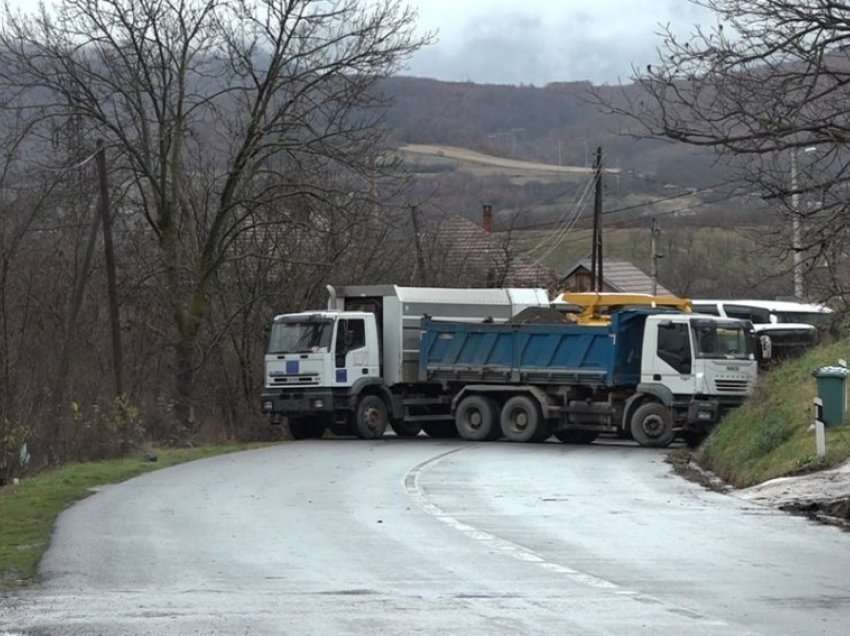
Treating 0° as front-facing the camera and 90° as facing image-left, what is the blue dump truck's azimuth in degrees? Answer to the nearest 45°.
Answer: approximately 315°

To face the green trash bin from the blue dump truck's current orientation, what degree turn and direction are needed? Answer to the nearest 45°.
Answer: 0° — it already faces it

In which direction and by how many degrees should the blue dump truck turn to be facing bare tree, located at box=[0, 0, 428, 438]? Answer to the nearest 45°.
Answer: approximately 135° to its right
